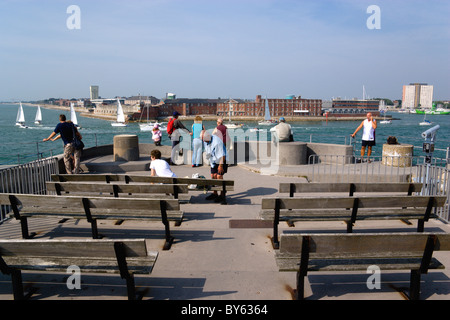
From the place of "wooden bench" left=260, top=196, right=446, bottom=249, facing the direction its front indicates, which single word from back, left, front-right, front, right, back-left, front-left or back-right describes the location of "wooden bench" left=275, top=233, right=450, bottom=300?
back

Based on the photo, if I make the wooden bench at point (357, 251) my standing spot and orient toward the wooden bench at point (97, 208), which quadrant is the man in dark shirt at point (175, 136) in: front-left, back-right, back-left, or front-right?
front-right

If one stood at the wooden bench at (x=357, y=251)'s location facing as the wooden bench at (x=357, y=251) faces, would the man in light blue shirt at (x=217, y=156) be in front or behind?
in front

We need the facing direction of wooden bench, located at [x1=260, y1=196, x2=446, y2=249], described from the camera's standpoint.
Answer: facing away from the viewer

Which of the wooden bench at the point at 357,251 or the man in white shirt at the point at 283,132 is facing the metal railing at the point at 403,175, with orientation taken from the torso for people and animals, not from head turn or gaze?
the wooden bench

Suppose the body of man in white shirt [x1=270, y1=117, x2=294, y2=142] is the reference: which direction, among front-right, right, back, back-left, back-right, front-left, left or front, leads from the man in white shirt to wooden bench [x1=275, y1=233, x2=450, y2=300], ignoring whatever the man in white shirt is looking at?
back

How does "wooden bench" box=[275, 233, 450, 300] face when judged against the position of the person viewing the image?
facing away from the viewer

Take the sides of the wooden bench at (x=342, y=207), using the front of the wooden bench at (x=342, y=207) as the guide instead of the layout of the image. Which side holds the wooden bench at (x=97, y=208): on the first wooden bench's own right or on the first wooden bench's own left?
on the first wooden bench's own left

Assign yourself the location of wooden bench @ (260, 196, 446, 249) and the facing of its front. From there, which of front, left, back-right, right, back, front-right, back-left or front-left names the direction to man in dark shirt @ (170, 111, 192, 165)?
front-left

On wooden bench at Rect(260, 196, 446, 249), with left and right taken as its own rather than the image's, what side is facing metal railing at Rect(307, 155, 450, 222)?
front

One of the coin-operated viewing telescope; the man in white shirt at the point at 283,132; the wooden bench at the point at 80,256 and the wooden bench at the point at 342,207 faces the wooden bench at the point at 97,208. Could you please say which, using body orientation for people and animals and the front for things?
the wooden bench at the point at 80,256

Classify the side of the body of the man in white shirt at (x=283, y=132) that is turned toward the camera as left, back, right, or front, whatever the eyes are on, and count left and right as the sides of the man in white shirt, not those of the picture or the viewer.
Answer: back

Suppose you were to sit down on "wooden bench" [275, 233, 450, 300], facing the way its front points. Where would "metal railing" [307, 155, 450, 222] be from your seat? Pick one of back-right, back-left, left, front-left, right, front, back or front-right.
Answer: front

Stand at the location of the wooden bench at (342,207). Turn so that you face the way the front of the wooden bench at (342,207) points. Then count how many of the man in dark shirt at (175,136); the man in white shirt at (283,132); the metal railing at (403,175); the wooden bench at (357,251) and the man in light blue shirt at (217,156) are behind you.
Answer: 1

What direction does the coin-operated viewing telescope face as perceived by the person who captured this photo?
facing away from the viewer and to the right of the viewer

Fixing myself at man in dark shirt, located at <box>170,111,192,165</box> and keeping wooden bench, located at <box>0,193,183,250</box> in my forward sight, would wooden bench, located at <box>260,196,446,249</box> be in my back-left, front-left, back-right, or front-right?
front-left
